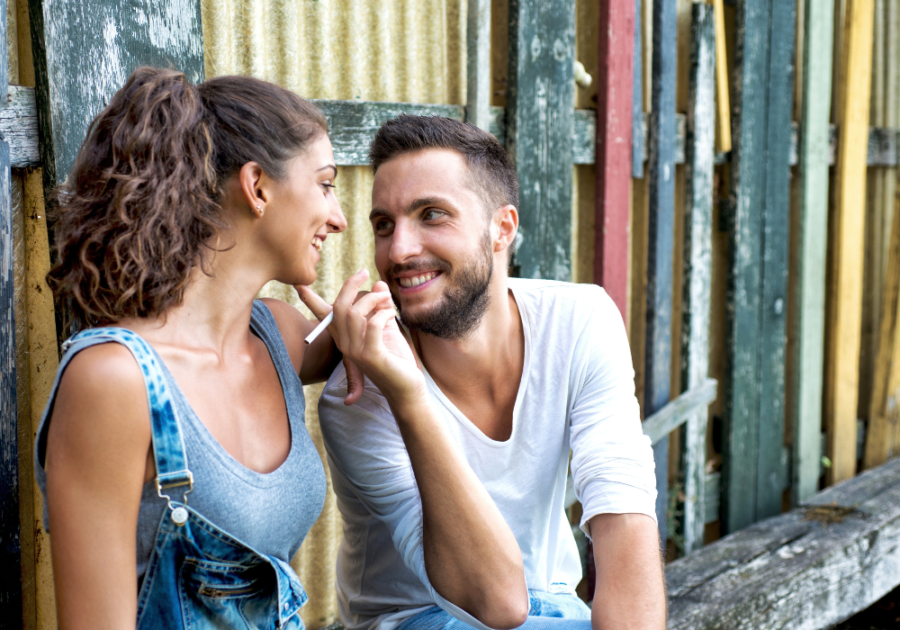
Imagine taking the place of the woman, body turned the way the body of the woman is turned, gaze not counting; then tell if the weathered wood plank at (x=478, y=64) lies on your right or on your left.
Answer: on your left

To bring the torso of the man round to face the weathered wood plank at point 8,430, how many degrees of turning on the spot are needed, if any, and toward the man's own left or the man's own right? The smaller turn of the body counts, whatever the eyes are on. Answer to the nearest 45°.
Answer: approximately 45° to the man's own right

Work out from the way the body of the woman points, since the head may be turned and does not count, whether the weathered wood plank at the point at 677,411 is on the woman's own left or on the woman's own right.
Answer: on the woman's own left

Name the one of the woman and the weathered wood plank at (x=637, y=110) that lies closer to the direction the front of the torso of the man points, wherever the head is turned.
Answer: the woman

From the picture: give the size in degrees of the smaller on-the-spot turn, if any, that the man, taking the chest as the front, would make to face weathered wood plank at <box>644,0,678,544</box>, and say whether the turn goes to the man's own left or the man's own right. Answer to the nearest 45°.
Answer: approximately 135° to the man's own left

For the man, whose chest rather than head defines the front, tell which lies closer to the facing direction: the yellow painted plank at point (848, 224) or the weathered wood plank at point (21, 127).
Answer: the weathered wood plank

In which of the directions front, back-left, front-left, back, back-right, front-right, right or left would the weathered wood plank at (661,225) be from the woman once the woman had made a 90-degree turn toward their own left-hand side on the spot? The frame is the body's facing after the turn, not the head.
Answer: front

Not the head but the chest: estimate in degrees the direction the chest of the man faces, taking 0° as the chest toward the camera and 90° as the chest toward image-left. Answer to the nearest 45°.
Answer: approximately 0°

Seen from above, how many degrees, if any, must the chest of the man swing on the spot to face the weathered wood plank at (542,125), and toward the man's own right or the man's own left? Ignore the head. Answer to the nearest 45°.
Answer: approximately 180°

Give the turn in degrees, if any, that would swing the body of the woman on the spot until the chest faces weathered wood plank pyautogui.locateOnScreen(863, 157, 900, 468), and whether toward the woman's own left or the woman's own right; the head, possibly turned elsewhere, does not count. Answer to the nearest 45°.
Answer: approximately 90° to the woman's own left

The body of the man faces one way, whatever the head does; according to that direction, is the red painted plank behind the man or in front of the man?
behind

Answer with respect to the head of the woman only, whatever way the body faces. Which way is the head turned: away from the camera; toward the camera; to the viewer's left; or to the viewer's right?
to the viewer's right

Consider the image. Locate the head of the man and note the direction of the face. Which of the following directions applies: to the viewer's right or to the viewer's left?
to the viewer's left

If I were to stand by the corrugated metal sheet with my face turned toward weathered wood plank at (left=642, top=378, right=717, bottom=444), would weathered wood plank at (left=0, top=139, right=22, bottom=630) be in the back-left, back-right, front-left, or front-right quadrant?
back-right

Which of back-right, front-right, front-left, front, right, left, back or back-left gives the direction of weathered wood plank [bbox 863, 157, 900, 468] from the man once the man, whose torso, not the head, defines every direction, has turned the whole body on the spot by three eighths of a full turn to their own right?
right
